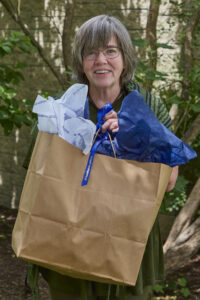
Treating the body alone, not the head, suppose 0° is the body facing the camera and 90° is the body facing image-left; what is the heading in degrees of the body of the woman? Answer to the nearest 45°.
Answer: approximately 0°

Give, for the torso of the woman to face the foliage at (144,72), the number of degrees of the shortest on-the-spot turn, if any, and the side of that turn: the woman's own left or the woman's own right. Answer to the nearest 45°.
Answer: approximately 180°

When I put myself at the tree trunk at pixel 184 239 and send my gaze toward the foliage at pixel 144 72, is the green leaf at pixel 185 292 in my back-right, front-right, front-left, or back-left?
back-left

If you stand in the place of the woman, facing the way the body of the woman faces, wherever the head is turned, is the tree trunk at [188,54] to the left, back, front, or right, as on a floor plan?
back

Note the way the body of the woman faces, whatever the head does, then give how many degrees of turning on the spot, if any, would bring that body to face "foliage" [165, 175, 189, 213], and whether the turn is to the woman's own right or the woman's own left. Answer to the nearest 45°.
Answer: approximately 135° to the woman's own left
